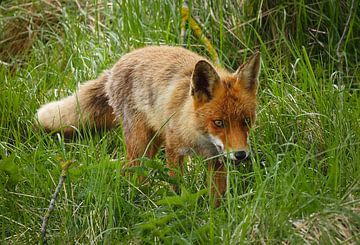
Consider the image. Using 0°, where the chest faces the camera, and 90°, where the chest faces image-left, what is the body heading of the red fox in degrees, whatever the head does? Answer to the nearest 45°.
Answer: approximately 315°
